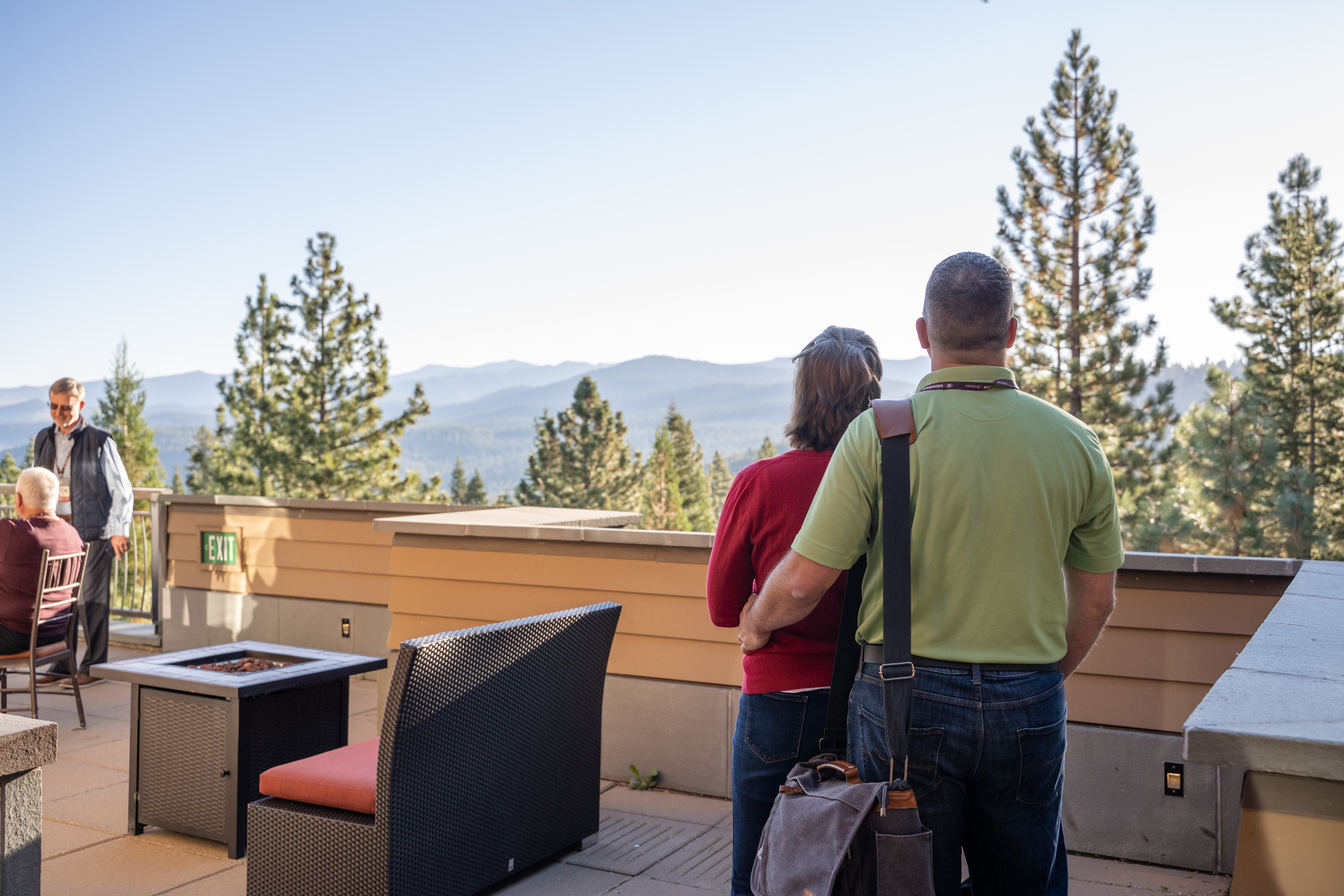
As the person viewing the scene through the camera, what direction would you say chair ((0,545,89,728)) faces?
facing away from the viewer and to the left of the viewer

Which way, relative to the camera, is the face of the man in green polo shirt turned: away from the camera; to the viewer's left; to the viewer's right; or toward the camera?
away from the camera

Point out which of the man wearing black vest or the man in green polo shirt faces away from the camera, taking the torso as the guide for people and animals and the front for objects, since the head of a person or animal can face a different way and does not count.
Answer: the man in green polo shirt

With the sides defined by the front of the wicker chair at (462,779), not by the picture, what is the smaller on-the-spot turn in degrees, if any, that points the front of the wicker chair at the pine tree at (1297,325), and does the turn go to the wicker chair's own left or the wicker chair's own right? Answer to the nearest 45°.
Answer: approximately 90° to the wicker chair's own right

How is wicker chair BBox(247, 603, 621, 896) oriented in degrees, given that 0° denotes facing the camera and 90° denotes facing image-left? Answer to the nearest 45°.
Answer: approximately 135°

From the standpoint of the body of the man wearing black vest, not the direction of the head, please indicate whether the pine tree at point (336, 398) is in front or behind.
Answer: behind

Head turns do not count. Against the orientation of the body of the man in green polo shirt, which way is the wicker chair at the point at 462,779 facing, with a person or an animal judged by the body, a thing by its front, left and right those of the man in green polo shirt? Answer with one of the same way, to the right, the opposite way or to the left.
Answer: to the left

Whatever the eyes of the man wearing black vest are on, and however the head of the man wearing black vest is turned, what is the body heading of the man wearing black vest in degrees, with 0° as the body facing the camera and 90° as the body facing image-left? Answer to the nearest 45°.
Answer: approximately 45°

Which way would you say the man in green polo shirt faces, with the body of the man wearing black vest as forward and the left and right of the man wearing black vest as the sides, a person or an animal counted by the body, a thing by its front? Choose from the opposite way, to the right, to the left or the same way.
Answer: the opposite way

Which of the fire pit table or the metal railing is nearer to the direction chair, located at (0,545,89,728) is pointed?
the metal railing

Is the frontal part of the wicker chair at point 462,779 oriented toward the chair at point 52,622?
yes

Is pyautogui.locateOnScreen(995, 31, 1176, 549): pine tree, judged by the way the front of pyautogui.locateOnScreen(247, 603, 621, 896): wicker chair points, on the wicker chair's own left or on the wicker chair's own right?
on the wicker chair's own right

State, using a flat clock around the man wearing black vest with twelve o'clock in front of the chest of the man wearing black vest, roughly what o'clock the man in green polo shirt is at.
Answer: The man in green polo shirt is roughly at 10 o'clock from the man wearing black vest.

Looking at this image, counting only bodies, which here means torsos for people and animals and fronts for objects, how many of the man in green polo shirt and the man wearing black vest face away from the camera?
1

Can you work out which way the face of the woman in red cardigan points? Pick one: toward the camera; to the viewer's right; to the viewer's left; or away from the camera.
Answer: away from the camera

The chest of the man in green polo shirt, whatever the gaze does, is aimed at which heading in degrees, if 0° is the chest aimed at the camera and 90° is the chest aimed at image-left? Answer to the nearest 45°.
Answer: approximately 180°
